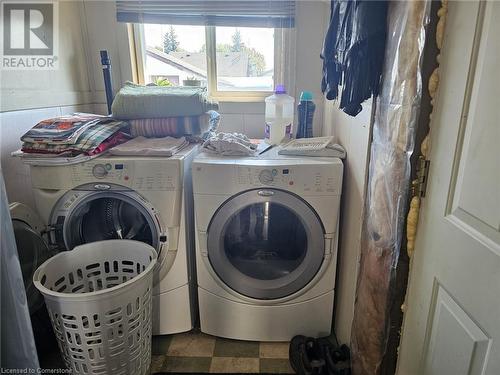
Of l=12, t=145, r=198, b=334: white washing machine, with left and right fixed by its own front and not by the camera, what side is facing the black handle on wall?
back

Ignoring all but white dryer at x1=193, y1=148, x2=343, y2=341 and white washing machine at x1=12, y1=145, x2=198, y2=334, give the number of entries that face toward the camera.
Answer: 2

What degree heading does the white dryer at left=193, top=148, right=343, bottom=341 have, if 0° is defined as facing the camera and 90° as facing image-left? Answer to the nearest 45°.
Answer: approximately 0°

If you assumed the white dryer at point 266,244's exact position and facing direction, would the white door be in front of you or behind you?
in front

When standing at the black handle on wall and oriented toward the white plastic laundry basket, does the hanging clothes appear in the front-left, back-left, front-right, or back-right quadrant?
front-left

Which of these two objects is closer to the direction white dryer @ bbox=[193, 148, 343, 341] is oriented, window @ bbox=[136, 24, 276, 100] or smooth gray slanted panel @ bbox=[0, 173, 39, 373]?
the smooth gray slanted panel

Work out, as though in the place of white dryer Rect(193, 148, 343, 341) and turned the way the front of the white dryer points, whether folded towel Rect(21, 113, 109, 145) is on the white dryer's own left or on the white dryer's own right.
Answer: on the white dryer's own right

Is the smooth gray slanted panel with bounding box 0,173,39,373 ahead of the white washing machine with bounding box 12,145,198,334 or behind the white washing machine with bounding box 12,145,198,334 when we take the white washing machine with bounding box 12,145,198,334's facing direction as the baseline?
ahead

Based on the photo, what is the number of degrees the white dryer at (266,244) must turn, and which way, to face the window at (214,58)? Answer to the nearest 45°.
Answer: approximately 180°

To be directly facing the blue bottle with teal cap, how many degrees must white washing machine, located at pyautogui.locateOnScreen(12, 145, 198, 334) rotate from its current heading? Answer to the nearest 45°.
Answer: approximately 90° to its left

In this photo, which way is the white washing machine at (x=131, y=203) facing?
toward the camera

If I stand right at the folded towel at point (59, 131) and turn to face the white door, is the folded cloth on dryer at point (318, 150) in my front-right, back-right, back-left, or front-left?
front-left

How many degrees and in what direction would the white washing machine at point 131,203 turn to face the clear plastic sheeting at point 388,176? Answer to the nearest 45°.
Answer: approximately 45° to its left
